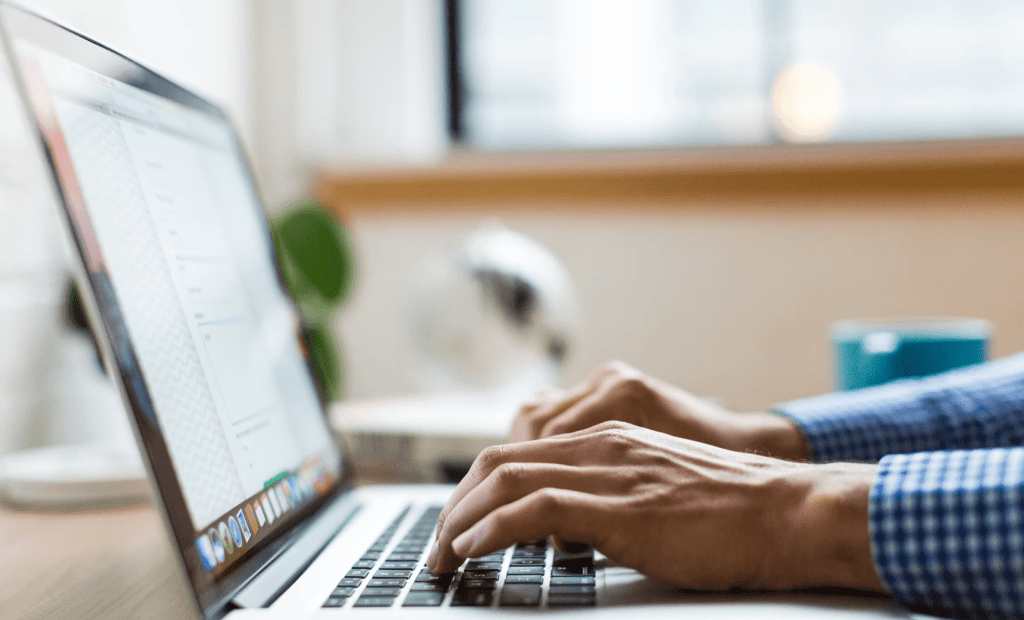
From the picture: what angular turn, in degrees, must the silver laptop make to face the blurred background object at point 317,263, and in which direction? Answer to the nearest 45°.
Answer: approximately 90° to its left

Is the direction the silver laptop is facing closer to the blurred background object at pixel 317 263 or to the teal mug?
the teal mug

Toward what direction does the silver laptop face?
to the viewer's right
